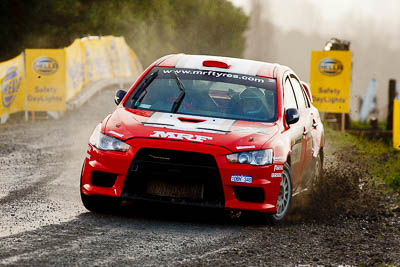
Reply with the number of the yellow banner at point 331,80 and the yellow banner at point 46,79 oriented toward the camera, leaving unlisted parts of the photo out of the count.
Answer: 2

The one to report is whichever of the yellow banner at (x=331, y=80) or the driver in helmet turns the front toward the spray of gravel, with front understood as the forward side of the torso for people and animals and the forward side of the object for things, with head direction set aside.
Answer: the yellow banner

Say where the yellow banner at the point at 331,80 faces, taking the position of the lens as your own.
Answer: facing the viewer

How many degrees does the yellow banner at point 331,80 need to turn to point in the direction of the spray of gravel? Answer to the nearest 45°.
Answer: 0° — it already faces it

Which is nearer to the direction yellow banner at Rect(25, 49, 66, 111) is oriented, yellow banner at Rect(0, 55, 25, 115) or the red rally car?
the red rally car

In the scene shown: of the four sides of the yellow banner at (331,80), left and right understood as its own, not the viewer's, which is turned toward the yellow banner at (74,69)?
right

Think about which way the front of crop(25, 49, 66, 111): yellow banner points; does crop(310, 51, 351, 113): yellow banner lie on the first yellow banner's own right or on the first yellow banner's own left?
on the first yellow banner's own left

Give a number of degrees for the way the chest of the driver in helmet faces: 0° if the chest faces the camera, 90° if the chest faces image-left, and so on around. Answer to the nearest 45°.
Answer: approximately 45°

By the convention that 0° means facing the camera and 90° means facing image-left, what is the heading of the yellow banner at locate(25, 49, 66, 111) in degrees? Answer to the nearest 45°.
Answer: approximately 0°

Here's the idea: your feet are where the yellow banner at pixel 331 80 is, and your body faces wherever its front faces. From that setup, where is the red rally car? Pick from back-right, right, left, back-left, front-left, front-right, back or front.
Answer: front

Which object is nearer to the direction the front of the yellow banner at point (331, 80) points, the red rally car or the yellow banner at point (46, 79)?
the red rally car

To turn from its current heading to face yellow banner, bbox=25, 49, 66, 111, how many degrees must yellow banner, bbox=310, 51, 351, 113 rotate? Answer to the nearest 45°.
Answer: approximately 90° to its right

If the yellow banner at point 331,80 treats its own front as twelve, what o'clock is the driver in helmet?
The driver in helmet is roughly at 12 o'clock from the yellow banner.

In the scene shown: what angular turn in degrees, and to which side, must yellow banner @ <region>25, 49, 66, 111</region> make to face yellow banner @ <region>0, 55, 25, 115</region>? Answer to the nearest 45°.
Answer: approximately 45° to its right
